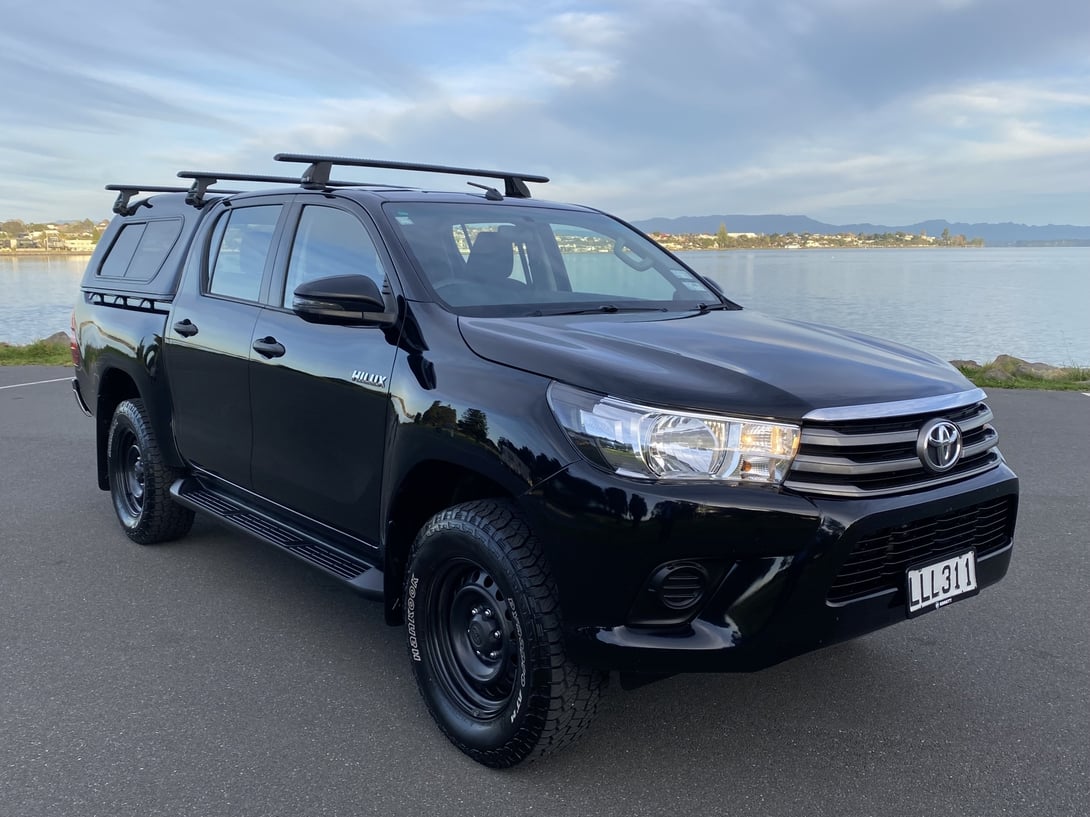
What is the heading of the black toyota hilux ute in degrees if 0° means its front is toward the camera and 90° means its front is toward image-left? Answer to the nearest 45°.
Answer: approximately 315°
